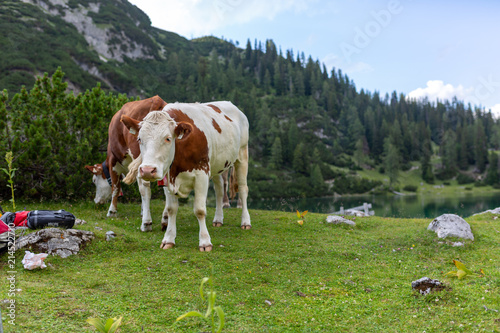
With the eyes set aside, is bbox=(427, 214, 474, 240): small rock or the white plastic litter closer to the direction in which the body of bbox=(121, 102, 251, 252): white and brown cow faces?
the white plastic litter

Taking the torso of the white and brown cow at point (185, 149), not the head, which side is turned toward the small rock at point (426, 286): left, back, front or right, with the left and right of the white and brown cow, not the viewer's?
left

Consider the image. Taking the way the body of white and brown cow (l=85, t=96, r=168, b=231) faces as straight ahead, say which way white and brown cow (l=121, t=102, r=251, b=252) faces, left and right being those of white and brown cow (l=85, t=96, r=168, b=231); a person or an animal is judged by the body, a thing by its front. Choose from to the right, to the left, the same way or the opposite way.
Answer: to the left

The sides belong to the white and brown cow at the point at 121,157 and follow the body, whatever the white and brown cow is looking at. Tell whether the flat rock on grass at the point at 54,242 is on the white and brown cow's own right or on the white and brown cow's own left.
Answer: on the white and brown cow's own left

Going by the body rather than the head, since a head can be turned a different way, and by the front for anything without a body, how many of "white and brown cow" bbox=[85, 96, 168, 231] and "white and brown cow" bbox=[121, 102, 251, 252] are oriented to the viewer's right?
0

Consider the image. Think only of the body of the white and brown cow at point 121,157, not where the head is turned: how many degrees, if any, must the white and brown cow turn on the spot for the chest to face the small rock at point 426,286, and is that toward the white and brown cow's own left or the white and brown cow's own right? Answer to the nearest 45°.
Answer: approximately 180°

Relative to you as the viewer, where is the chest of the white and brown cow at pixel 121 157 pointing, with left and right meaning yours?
facing away from the viewer and to the left of the viewer

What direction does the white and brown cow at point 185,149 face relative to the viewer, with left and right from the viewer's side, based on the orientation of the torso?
facing the viewer and to the left of the viewer
